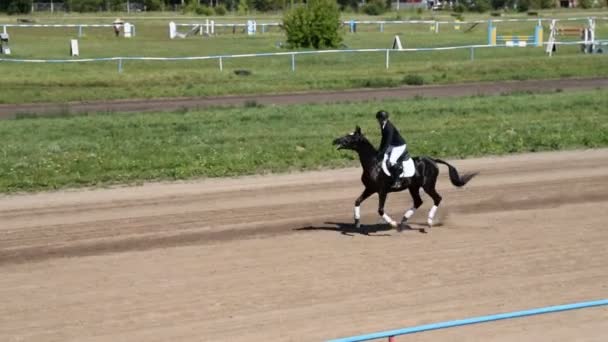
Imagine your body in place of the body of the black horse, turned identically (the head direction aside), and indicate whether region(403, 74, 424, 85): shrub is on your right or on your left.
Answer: on your right

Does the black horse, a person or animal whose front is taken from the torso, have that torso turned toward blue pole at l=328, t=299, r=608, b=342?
no

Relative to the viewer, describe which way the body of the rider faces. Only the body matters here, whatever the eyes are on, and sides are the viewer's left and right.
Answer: facing to the left of the viewer

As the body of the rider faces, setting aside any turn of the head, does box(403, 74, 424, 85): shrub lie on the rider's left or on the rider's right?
on the rider's right

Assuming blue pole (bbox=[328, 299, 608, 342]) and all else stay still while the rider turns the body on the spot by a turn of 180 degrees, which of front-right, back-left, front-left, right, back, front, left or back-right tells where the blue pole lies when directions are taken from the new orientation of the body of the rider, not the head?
right

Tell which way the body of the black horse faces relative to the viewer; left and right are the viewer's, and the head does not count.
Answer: facing to the left of the viewer
